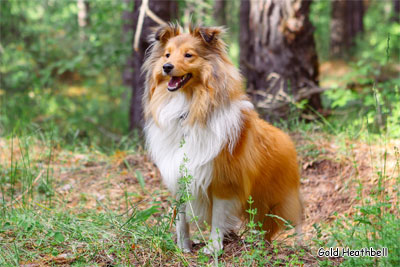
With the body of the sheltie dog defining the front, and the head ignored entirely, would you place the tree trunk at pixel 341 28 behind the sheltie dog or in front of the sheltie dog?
behind

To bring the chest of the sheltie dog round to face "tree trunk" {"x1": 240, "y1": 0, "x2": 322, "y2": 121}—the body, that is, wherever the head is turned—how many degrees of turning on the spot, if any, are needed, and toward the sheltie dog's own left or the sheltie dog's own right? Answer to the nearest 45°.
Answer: approximately 135° to the sheltie dog's own right

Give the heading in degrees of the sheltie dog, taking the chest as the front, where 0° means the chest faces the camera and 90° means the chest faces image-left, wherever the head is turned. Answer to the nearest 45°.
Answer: approximately 45°

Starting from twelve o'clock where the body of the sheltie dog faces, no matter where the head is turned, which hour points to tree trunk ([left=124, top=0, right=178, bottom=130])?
The tree trunk is roughly at 4 o'clock from the sheltie dog.

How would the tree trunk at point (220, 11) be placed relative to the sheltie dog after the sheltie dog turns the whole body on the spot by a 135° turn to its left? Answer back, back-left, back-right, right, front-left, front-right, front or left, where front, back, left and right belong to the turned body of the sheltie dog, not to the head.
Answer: left

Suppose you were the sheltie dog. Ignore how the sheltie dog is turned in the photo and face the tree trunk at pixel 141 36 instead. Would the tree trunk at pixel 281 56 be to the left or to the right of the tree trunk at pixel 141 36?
right
